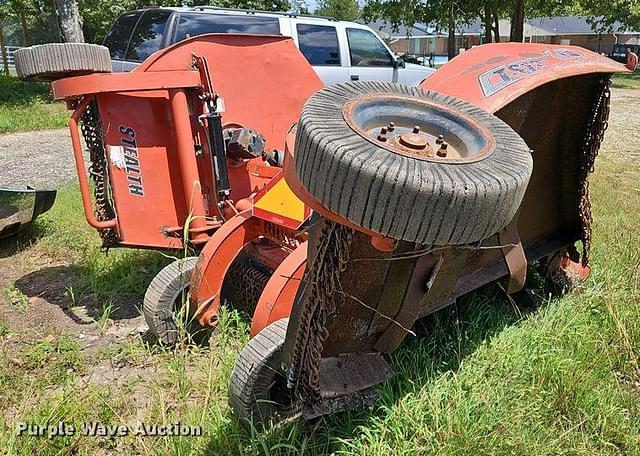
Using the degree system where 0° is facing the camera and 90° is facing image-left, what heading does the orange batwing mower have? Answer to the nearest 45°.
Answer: approximately 225°

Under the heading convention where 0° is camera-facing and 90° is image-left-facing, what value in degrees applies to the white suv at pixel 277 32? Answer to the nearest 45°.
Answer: approximately 225°

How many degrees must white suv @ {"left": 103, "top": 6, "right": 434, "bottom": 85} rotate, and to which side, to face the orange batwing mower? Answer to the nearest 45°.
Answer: approximately 135° to its right

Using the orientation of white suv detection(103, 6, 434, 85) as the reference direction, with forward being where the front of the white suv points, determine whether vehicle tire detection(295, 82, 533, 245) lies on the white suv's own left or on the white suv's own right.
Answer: on the white suv's own right

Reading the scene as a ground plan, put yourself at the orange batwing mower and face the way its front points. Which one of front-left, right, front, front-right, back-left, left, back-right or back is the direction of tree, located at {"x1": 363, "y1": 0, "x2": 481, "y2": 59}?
front-left
